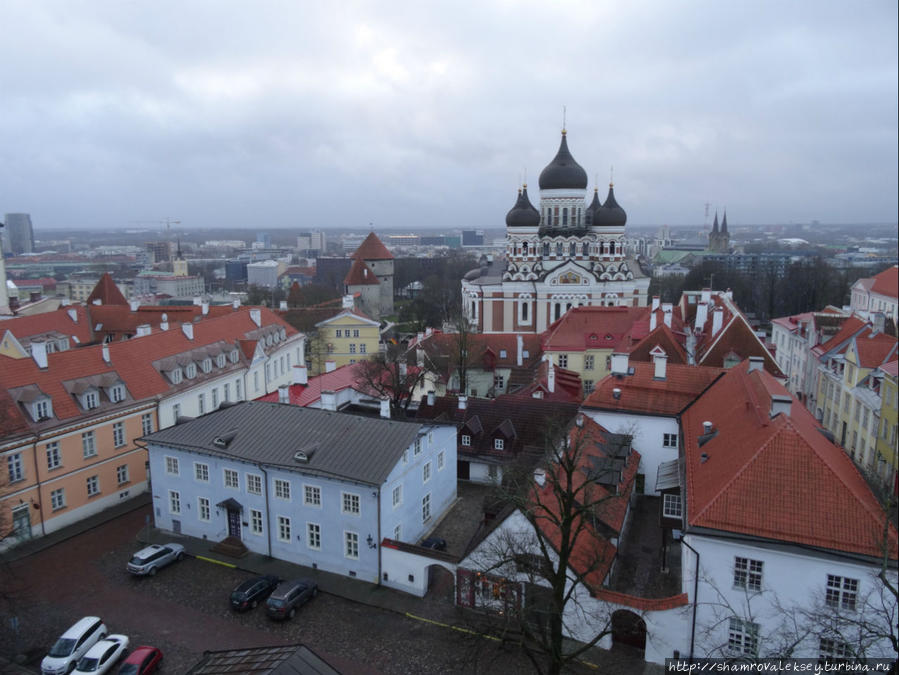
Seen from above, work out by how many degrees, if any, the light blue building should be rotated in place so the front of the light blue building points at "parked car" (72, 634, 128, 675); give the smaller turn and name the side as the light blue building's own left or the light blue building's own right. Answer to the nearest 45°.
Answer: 0° — it already faces it

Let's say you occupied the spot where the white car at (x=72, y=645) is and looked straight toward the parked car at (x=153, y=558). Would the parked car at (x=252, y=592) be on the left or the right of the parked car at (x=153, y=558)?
right

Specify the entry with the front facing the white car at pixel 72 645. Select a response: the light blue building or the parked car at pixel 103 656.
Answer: the light blue building

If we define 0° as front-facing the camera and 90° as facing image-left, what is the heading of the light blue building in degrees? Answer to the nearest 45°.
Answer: approximately 45°
